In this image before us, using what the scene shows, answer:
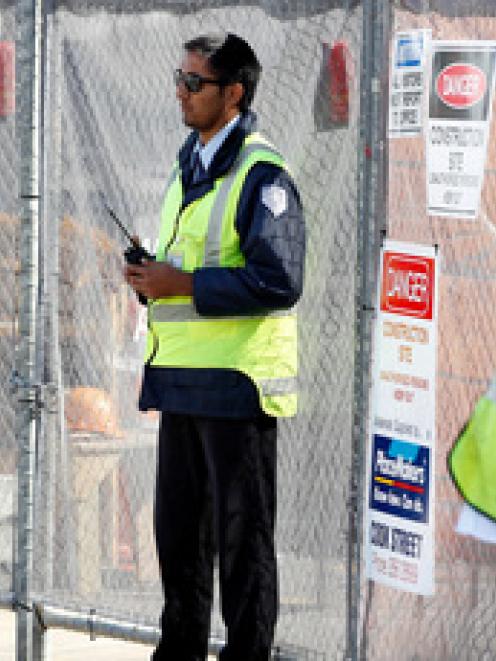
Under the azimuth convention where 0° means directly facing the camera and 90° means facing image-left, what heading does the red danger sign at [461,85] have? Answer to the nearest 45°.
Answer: approximately 0°

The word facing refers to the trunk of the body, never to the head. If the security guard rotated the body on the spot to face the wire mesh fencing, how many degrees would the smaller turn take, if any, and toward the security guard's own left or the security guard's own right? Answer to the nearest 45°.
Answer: approximately 135° to the security guard's own right

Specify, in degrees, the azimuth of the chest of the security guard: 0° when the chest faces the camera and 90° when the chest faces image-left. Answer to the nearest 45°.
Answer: approximately 45°

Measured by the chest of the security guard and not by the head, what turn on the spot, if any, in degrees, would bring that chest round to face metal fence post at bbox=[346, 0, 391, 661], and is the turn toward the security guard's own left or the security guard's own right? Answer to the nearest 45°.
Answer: approximately 180°

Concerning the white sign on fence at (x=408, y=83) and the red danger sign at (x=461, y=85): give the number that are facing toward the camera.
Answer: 2

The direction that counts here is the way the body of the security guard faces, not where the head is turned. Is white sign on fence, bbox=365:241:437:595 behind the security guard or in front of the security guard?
behind
